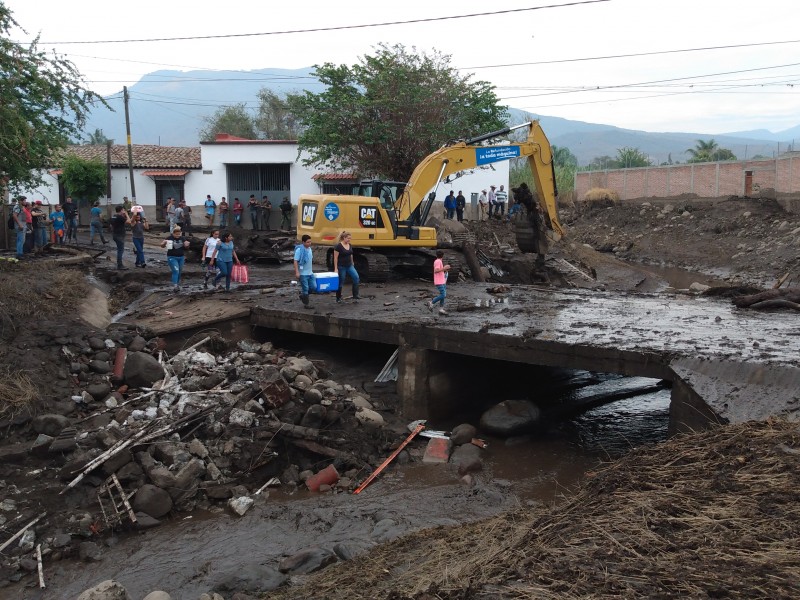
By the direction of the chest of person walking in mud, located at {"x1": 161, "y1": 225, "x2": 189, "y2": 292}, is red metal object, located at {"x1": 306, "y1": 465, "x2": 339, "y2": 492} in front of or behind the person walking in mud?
in front

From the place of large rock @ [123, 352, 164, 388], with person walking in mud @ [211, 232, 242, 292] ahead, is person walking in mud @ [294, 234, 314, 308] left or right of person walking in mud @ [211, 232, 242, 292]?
right

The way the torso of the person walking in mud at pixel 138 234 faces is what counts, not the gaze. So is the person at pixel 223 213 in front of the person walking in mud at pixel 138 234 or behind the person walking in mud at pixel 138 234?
behind

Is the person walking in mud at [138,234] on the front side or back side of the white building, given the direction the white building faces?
on the front side

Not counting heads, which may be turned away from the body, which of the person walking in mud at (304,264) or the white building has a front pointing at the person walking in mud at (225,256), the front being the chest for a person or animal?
the white building

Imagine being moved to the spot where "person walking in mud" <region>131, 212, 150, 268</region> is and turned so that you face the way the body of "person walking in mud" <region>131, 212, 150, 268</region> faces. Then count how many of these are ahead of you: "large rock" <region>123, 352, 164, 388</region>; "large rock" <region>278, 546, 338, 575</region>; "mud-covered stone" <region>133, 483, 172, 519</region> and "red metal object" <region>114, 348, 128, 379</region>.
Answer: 4

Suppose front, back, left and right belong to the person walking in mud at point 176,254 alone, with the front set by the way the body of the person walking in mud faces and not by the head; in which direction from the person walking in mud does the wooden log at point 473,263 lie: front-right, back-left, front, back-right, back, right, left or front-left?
left

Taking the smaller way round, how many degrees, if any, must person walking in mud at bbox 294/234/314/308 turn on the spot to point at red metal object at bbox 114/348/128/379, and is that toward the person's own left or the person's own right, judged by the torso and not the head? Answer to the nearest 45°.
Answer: approximately 90° to the person's own right

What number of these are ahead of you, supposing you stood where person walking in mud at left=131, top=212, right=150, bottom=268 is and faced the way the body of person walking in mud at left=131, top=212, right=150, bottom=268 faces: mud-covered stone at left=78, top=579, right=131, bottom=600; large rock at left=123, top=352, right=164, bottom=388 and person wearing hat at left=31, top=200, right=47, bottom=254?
2

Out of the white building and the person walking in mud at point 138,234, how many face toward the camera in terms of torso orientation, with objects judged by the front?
2

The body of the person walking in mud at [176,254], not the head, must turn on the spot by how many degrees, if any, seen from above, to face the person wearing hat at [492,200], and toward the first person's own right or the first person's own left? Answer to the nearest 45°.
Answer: approximately 135° to the first person's own left

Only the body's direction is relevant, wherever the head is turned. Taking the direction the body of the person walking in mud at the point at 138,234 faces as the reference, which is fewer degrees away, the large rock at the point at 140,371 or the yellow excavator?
the large rock
